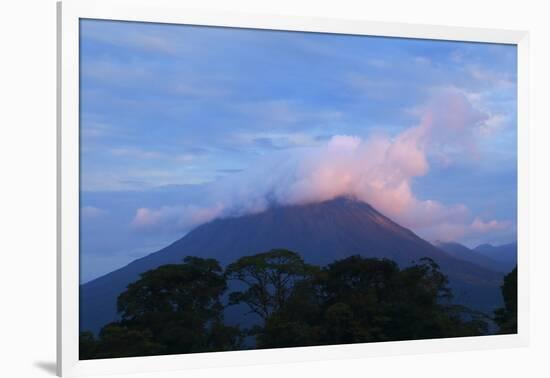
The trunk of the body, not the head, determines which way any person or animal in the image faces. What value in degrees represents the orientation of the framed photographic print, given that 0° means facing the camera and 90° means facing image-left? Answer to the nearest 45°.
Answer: approximately 315°
